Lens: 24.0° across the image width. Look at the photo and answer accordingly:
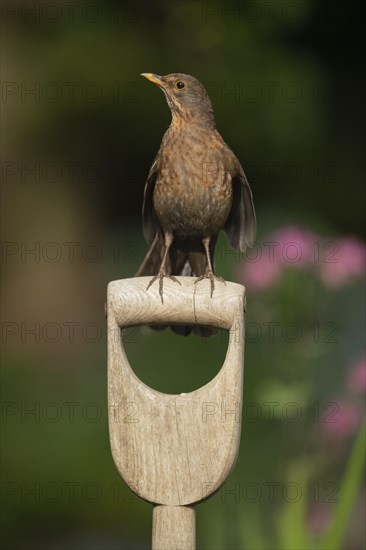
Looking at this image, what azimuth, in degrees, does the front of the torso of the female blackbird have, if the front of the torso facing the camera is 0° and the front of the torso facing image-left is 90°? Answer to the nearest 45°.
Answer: approximately 0°

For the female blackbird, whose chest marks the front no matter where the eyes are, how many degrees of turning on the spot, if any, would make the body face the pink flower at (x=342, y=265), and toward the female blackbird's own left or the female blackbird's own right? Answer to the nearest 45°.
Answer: approximately 135° to the female blackbird's own left

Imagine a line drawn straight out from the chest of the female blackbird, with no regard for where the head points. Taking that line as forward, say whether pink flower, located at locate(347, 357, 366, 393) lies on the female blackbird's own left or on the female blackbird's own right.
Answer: on the female blackbird's own left
